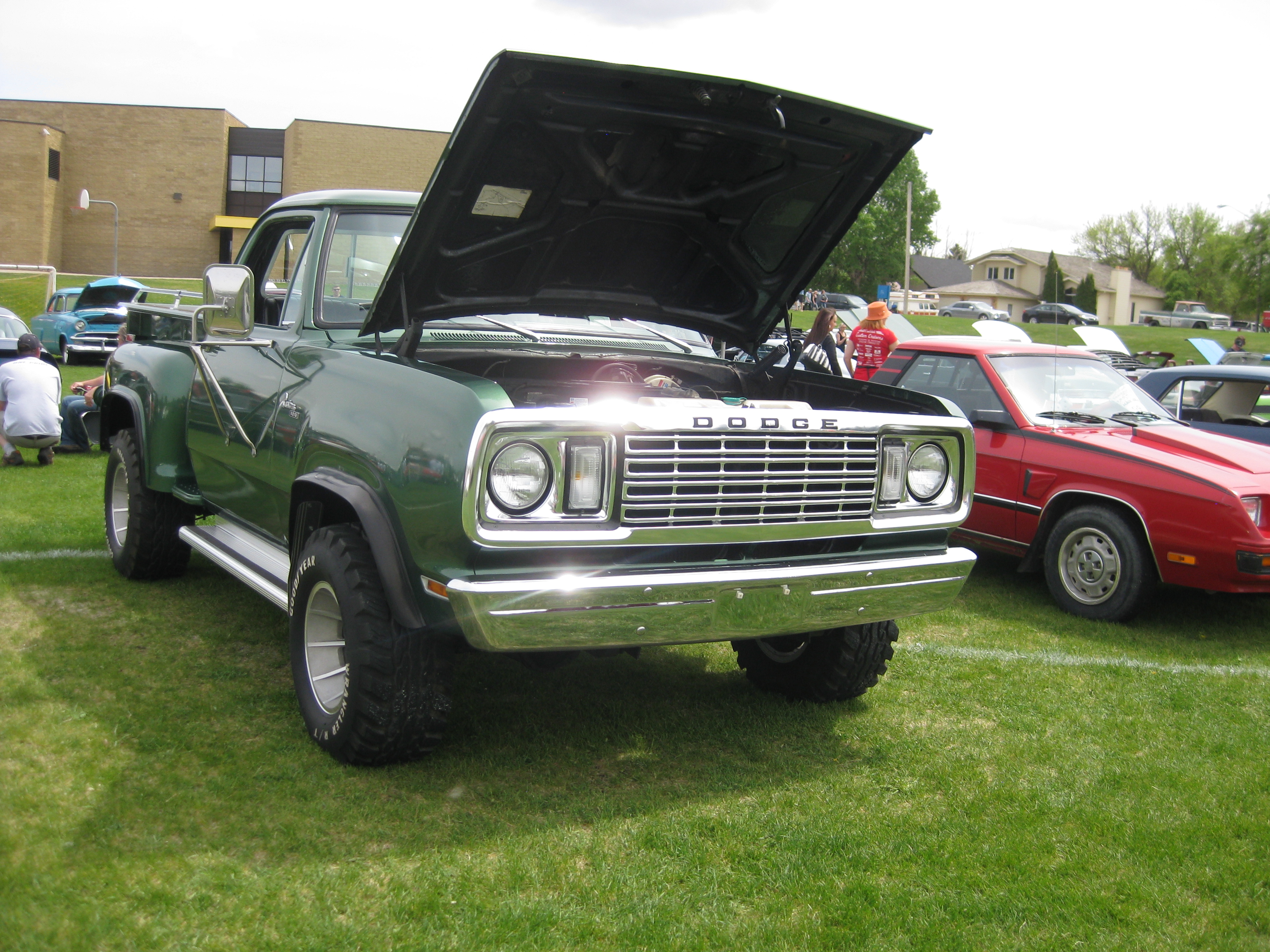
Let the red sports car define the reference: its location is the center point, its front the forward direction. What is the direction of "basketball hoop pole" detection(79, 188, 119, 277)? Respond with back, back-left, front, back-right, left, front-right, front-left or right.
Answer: back

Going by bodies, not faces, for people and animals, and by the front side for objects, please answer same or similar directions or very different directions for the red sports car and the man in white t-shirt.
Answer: very different directions

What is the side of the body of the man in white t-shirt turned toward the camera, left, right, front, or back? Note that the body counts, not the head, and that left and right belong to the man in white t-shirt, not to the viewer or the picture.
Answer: back

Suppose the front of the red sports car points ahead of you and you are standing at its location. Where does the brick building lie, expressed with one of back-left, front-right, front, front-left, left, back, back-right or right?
back

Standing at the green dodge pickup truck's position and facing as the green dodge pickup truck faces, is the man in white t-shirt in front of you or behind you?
behind

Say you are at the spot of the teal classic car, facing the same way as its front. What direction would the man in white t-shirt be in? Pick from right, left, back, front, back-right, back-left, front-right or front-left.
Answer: front-right

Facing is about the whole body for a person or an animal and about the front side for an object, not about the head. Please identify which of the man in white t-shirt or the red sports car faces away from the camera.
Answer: the man in white t-shirt

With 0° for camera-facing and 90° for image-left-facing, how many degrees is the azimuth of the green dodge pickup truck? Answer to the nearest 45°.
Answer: approximately 315°

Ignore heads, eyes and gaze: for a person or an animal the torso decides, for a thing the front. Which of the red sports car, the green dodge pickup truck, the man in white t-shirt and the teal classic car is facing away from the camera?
the man in white t-shirt

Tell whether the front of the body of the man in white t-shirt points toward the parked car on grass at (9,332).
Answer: yes
